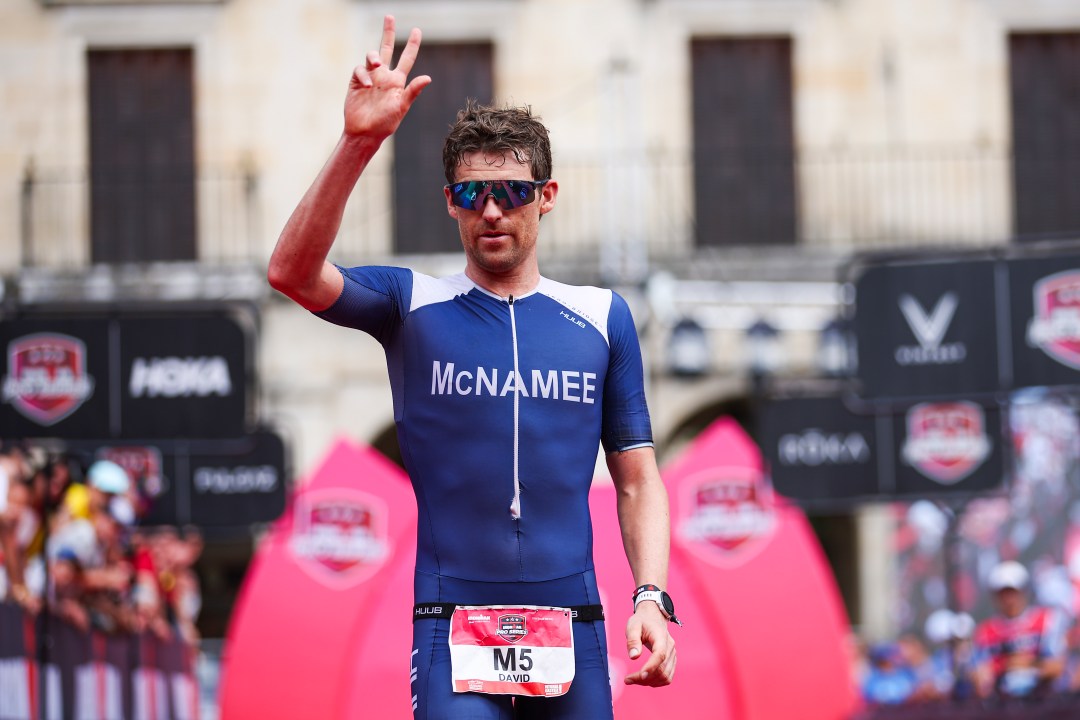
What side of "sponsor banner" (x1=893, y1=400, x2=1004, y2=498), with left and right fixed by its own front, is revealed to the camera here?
front

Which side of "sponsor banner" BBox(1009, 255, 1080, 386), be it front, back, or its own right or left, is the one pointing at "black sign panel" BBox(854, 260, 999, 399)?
right

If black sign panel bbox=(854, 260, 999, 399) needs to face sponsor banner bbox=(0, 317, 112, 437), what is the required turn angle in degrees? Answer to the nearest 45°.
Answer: approximately 45° to its right

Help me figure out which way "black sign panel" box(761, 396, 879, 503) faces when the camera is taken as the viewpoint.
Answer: facing the viewer

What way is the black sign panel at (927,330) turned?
toward the camera

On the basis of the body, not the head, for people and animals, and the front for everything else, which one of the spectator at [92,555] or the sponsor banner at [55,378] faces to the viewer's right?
the spectator

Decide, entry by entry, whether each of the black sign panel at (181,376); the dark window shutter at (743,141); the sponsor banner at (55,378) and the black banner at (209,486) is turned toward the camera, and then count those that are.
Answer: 4

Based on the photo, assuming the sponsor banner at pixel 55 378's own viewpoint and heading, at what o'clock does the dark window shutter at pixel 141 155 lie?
The dark window shutter is roughly at 6 o'clock from the sponsor banner.

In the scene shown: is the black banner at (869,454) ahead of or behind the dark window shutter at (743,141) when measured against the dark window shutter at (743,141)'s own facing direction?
ahead

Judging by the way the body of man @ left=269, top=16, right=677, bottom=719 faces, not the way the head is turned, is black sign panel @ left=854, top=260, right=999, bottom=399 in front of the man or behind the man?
behind

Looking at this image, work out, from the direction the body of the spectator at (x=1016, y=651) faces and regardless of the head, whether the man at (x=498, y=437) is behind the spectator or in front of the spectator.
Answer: in front

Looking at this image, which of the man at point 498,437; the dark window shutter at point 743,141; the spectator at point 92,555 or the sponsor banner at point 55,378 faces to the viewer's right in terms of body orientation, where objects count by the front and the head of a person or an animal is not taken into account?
the spectator
